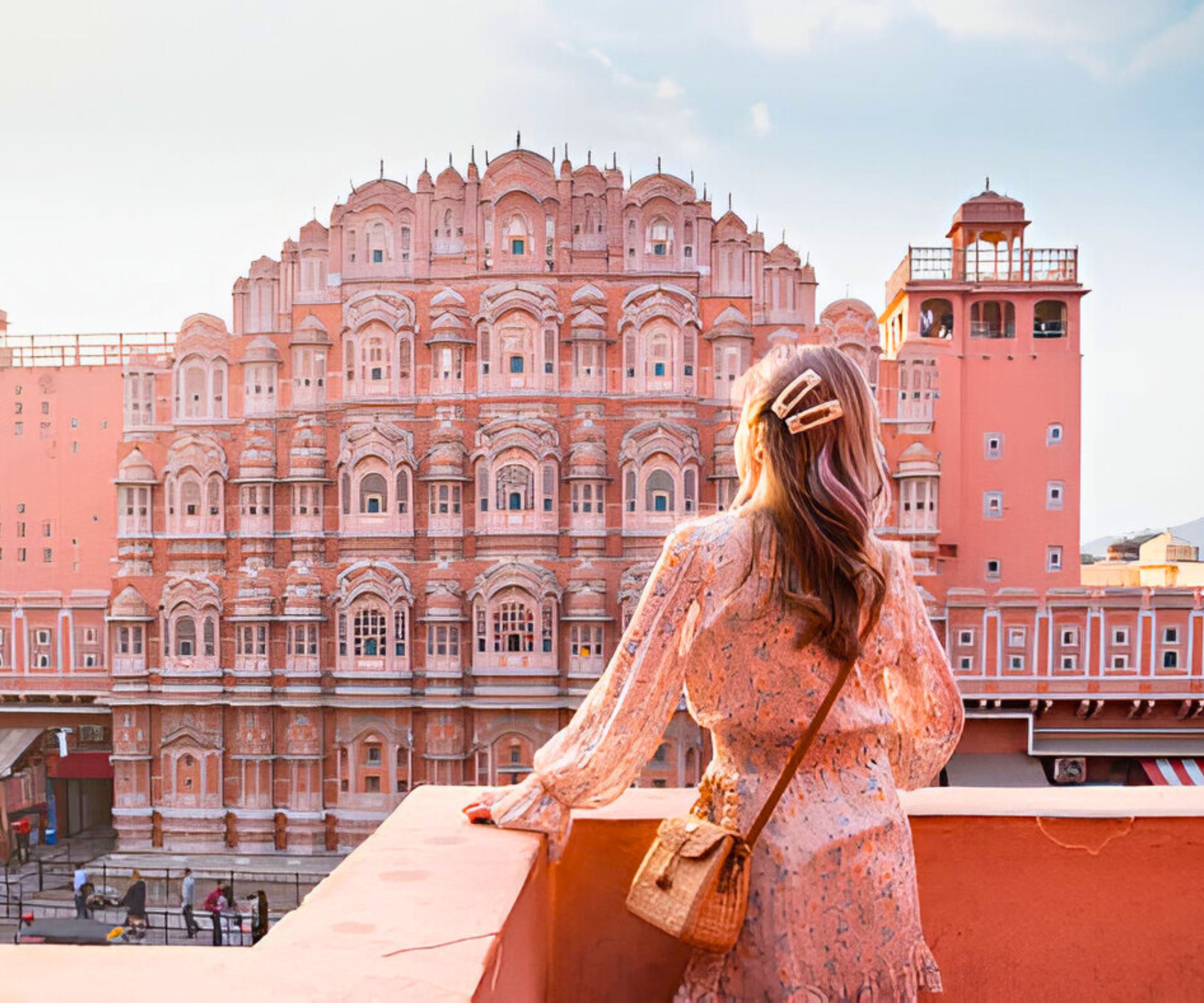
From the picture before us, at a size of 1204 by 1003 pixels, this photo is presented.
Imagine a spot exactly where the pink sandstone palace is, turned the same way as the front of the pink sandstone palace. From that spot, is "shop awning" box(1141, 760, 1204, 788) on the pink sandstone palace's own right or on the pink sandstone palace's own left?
on the pink sandstone palace's own left

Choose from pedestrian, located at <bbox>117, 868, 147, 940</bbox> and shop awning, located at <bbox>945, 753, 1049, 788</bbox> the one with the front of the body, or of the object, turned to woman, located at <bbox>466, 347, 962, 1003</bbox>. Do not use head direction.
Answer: the shop awning

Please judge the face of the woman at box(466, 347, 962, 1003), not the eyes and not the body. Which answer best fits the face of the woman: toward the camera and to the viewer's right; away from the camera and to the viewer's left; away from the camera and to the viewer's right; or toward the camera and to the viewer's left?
away from the camera and to the viewer's left

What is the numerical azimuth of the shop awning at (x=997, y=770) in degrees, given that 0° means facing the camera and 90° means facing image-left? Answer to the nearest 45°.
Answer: approximately 0°

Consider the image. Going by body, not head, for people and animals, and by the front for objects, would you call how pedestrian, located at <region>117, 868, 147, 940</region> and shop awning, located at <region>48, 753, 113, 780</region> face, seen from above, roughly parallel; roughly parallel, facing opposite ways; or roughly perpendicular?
roughly perpendicular

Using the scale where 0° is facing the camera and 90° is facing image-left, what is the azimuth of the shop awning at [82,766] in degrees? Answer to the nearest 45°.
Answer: approximately 0°

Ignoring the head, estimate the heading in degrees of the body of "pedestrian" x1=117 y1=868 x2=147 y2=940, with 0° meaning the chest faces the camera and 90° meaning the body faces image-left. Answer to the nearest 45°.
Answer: approximately 90°

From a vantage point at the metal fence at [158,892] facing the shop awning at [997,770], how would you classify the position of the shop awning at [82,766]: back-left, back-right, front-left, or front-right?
back-left
